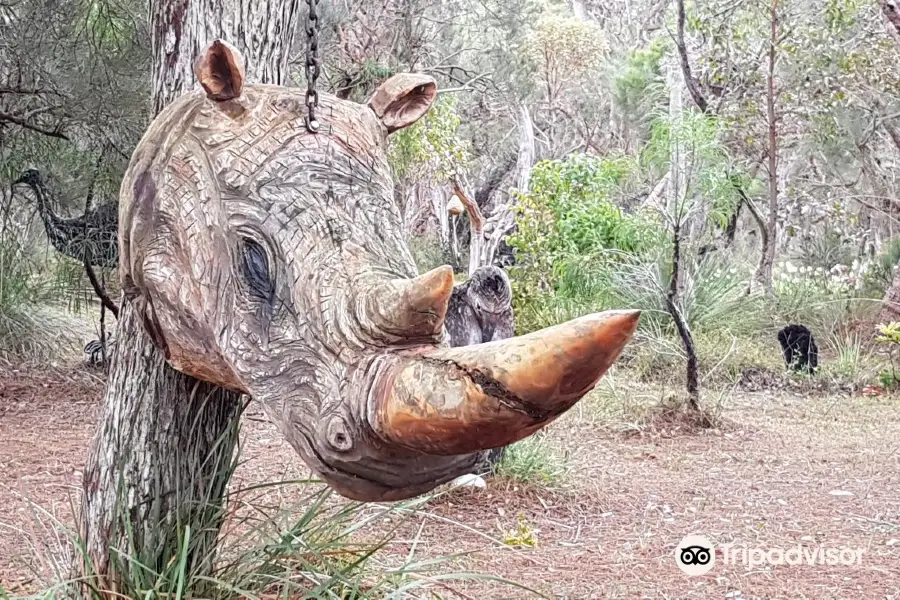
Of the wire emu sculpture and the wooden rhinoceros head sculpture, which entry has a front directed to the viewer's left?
the wire emu sculpture

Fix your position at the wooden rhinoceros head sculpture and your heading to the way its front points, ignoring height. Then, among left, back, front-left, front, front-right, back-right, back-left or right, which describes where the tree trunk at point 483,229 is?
back-left

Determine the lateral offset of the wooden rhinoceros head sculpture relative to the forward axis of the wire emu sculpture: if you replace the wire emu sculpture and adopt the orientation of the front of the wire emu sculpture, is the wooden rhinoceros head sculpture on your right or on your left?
on your left

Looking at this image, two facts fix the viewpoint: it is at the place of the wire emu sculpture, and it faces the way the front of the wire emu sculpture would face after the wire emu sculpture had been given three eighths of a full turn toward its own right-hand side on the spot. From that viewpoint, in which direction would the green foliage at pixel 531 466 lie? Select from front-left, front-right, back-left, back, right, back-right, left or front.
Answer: right

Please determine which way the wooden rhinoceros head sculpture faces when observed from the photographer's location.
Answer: facing the viewer and to the right of the viewer

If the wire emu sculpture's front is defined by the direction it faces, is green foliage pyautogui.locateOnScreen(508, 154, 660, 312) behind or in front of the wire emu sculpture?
behind

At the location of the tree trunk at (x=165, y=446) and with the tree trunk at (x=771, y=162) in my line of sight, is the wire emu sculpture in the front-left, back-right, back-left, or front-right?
front-left

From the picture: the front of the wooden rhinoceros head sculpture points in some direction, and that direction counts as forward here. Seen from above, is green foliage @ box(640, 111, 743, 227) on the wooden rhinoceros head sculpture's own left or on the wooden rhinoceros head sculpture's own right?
on the wooden rhinoceros head sculpture's own left

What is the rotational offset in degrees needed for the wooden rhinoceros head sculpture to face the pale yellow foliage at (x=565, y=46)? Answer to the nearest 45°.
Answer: approximately 135° to its left

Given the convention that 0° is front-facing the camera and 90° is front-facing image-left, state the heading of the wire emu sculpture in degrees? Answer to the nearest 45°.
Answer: approximately 90°

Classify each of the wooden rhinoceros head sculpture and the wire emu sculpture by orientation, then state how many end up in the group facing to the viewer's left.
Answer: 1
